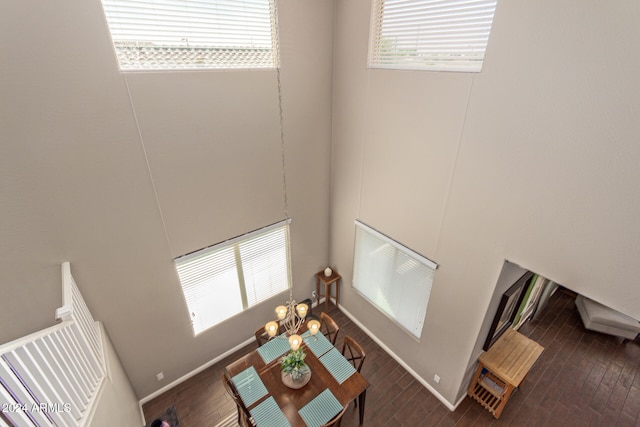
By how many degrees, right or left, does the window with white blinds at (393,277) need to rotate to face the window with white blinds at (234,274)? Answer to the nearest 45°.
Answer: approximately 45° to its right

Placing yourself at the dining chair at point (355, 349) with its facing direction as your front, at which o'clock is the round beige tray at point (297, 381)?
The round beige tray is roughly at 12 o'clock from the dining chair.

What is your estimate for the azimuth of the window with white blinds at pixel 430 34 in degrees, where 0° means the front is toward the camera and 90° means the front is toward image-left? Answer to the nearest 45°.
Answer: approximately 45°

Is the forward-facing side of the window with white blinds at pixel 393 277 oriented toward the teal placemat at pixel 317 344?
yes

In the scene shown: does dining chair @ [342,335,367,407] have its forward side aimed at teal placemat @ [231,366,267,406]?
yes
